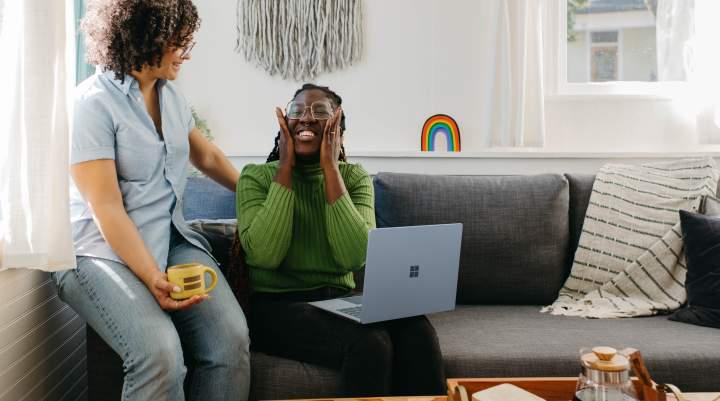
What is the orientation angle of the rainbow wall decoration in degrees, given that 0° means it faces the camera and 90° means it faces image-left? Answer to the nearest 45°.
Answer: approximately 0°

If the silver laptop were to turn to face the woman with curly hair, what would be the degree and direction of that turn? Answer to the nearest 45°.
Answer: approximately 45° to its left

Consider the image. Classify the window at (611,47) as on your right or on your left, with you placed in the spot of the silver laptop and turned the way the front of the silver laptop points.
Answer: on your right

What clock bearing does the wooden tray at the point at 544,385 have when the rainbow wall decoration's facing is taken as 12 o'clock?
The wooden tray is roughly at 12 o'clock from the rainbow wall decoration.

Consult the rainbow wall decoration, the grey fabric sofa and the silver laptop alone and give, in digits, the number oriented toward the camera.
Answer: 2

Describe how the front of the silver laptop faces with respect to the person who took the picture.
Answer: facing away from the viewer and to the left of the viewer

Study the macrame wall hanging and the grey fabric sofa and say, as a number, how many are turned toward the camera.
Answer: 2

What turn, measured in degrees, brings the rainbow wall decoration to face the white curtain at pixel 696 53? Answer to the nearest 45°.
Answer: approximately 90° to its left

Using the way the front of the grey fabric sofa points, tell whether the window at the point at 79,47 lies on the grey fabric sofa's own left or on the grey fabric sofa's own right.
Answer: on the grey fabric sofa's own right

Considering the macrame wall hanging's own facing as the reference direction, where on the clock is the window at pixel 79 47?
The window is roughly at 2 o'clock from the macrame wall hanging.

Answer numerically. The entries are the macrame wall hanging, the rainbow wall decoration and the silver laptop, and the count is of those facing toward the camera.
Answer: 2

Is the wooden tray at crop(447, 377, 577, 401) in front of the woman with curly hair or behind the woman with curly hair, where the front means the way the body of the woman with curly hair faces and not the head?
in front
